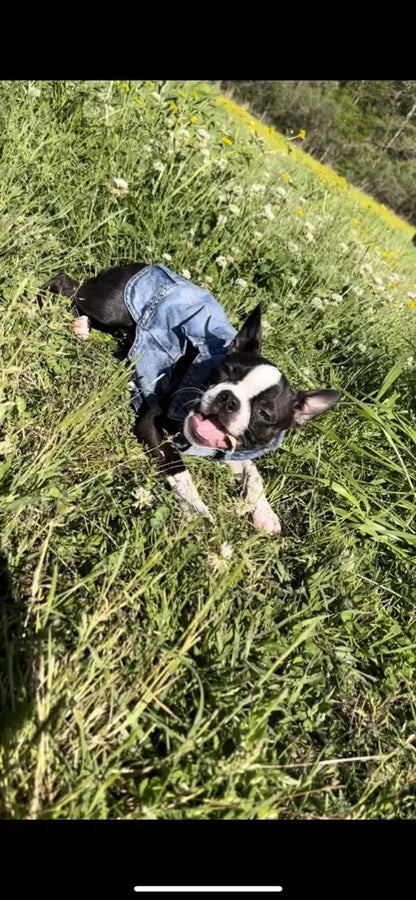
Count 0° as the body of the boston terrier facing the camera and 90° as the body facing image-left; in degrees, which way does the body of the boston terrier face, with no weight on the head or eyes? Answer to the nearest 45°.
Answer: approximately 315°

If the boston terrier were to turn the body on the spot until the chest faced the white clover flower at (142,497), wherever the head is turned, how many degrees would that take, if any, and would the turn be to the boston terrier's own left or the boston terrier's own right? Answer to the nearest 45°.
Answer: approximately 45° to the boston terrier's own right

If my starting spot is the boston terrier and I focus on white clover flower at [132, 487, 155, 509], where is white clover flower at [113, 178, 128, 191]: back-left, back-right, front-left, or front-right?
back-right

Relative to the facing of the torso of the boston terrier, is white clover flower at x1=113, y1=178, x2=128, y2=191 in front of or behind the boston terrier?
behind
